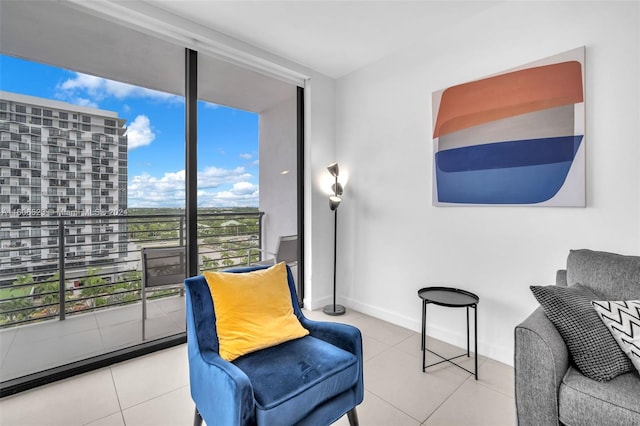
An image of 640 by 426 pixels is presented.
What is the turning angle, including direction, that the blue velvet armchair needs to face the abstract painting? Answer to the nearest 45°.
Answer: approximately 45° to its left

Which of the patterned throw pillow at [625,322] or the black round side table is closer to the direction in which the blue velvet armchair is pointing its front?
the patterned throw pillow

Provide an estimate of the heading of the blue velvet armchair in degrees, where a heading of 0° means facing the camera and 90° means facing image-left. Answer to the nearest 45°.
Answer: approximately 315°

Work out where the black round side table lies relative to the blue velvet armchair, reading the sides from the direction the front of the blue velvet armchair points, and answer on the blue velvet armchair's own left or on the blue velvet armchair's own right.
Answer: on the blue velvet armchair's own left

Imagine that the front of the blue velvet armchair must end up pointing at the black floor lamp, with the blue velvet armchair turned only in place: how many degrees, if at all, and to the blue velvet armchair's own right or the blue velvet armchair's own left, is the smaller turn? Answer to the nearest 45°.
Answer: approximately 135° to the blue velvet armchair's own left

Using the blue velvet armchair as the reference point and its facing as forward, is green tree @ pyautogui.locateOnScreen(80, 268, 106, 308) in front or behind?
behind

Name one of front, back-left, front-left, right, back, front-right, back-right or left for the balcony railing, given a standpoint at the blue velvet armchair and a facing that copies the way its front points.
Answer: back

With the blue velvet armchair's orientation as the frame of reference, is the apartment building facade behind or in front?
behind

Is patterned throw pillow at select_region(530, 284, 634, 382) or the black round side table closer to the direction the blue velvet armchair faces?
the patterned throw pillow

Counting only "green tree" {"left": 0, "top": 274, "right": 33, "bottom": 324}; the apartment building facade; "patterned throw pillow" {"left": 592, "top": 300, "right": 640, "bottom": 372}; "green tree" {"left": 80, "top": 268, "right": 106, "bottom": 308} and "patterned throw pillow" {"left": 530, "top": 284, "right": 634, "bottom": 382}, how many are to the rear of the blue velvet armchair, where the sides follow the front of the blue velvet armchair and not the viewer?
3

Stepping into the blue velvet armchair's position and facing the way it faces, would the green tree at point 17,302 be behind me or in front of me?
behind
